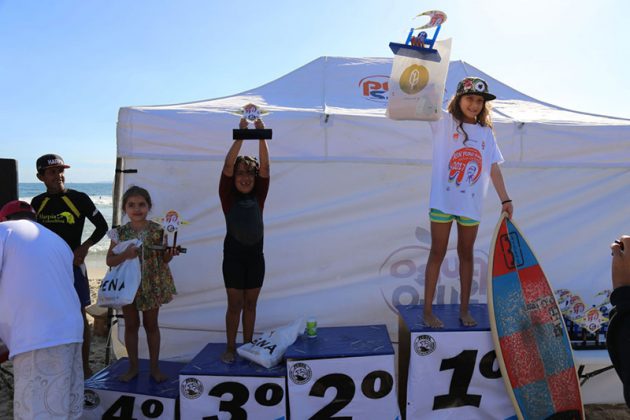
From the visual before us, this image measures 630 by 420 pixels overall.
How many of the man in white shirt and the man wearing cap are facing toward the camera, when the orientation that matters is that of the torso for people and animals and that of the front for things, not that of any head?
1

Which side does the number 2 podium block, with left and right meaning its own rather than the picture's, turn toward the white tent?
back

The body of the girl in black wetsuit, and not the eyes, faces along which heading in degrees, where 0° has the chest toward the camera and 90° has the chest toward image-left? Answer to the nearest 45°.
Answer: approximately 0°
